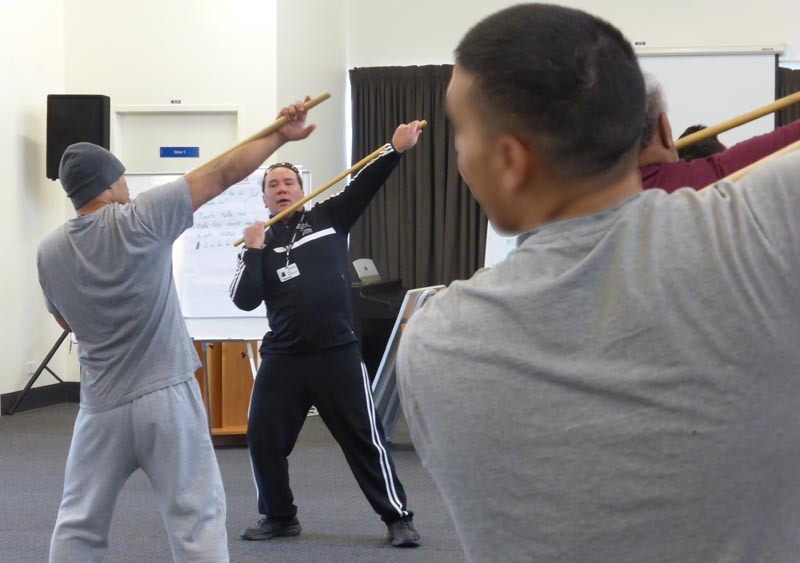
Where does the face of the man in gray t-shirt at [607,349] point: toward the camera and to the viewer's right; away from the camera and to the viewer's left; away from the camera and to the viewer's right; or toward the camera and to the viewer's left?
away from the camera and to the viewer's left

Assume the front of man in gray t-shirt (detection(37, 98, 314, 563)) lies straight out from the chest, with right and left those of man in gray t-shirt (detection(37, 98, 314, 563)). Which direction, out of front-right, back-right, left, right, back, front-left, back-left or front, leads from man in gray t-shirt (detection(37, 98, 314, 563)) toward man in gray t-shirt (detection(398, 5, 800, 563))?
back

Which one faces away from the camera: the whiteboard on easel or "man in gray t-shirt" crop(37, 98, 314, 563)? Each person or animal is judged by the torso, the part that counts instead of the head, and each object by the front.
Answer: the man in gray t-shirt

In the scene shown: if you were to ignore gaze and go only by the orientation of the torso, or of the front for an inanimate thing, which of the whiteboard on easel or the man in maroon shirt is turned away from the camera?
the man in maroon shirt

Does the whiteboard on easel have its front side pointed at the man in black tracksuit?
yes

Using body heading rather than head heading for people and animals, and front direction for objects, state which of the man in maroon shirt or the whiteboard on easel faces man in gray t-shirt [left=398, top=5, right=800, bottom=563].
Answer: the whiteboard on easel

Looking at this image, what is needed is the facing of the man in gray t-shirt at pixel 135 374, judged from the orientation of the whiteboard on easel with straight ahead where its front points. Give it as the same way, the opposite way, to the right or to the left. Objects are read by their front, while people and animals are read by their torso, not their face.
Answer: the opposite way

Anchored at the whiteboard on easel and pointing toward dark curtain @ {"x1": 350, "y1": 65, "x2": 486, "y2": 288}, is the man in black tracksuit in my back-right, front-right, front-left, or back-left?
back-right

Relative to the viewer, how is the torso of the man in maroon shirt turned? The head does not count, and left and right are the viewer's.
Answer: facing away from the viewer

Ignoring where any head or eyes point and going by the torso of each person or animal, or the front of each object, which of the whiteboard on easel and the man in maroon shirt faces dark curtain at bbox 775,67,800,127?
the man in maroon shirt

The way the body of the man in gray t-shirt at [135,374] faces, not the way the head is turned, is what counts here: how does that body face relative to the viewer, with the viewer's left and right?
facing away from the viewer

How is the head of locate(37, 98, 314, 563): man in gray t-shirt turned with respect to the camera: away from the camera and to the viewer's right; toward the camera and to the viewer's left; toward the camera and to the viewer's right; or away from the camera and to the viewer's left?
away from the camera and to the viewer's right

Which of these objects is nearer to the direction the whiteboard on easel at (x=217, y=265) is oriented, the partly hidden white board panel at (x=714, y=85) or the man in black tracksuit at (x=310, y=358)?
the man in black tracksuit
